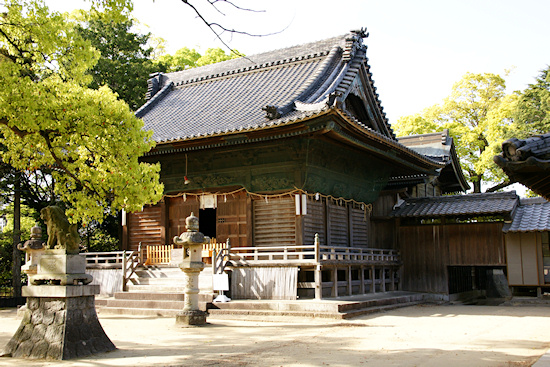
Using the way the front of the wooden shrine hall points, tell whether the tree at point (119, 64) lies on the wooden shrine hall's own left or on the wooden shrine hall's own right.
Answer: on the wooden shrine hall's own right

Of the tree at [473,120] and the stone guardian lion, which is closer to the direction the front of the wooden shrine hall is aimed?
the stone guardian lion

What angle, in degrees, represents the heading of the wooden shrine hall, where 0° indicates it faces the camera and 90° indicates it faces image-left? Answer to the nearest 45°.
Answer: approximately 45°

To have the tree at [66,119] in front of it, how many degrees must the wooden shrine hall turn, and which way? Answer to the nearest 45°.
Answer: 0° — it already faces it

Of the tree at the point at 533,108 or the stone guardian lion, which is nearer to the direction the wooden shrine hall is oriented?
the stone guardian lion

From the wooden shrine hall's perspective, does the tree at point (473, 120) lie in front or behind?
behind

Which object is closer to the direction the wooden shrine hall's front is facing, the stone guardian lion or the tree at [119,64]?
the stone guardian lion

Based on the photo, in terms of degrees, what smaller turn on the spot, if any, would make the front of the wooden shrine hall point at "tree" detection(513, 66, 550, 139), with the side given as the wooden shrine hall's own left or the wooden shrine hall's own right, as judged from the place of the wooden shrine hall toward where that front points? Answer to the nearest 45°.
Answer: approximately 180°

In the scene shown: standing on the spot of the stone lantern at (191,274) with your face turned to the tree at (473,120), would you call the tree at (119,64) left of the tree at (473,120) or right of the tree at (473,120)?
left
